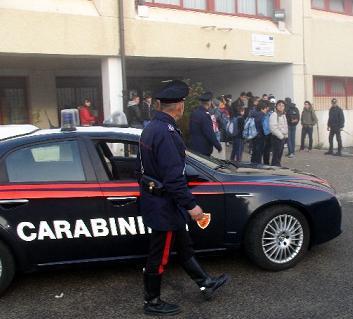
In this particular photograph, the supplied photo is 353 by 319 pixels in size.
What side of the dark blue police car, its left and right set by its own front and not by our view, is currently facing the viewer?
right

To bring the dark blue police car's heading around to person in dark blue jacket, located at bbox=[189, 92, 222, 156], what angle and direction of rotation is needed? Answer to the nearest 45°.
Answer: approximately 90° to its left

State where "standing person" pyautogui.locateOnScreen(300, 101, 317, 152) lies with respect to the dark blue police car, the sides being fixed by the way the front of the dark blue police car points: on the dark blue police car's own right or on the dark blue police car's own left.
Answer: on the dark blue police car's own left

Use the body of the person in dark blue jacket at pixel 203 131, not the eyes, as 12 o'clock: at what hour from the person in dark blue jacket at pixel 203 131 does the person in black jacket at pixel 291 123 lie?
the person in black jacket at pixel 291 123 is roughly at 11 o'clock from the person in dark blue jacket at pixel 203 131.

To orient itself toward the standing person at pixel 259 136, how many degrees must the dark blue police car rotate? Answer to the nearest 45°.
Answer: approximately 90° to its left

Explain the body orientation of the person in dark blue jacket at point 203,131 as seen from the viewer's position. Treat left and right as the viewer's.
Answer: facing away from the viewer and to the right of the viewer

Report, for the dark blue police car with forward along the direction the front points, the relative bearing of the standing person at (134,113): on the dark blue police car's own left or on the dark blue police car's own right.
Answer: on the dark blue police car's own left

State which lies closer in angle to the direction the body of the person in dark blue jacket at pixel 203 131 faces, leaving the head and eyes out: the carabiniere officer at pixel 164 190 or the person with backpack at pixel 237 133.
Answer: the person with backpack
